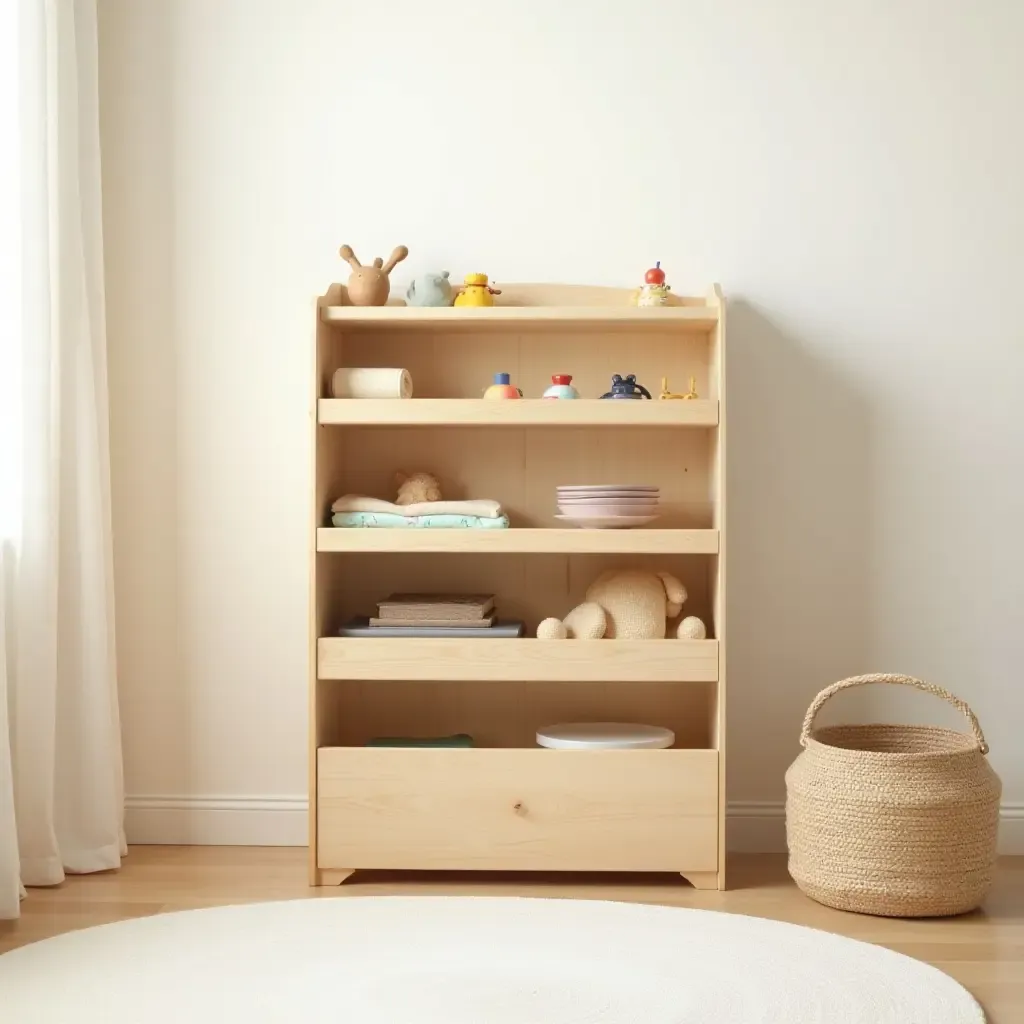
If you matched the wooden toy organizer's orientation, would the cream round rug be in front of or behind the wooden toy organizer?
in front

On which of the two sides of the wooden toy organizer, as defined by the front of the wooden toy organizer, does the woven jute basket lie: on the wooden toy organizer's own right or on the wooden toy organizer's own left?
on the wooden toy organizer's own left

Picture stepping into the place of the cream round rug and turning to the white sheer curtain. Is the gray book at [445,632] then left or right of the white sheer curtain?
right

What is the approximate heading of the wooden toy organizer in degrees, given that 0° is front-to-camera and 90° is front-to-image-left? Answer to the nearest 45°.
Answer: approximately 0°

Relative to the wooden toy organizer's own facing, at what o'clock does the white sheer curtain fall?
The white sheer curtain is roughly at 3 o'clock from the wooden toy organizer.
